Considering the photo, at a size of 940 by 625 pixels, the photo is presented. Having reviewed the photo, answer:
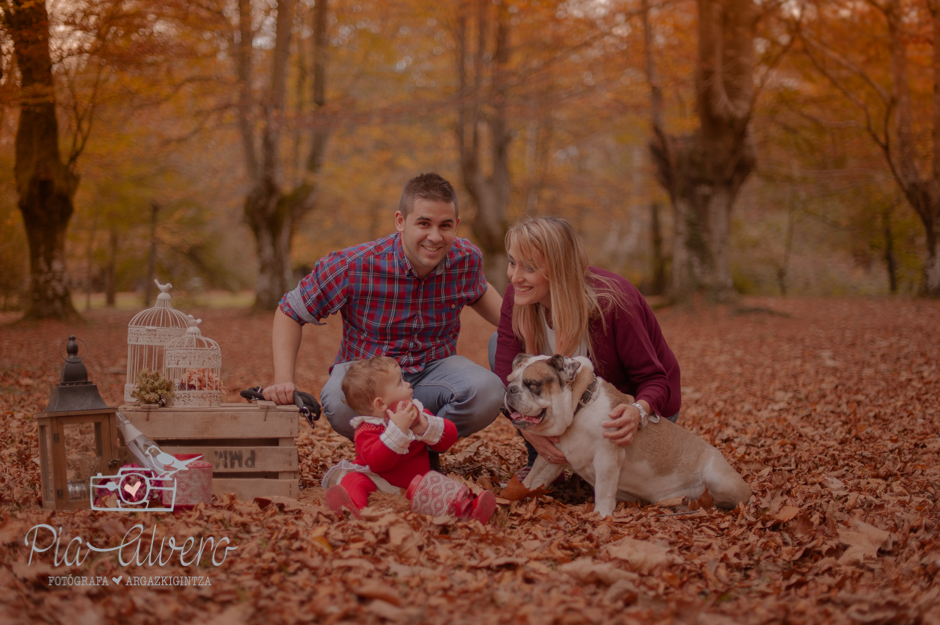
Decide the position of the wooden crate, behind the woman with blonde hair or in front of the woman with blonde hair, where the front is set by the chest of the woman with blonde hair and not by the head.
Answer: in front

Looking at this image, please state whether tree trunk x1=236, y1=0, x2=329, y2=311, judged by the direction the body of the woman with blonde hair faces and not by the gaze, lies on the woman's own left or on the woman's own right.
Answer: on the woman's own right

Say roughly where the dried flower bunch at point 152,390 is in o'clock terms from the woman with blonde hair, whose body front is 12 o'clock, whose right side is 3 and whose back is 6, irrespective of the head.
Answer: The dried flower bunch is roughly at 1 o'clock from the woman with blonde hair.

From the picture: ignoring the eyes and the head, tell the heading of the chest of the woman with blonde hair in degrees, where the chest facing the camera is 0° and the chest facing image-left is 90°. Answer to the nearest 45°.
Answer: approximately 45°

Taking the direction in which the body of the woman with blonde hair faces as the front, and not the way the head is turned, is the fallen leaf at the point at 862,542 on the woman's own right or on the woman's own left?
on the woman's own left

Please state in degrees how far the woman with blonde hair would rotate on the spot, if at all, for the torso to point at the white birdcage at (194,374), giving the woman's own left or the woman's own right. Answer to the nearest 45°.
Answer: approximately 45° to the woman's own right

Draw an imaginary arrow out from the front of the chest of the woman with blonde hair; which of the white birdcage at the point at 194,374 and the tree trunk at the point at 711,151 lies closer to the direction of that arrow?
the white birdcage

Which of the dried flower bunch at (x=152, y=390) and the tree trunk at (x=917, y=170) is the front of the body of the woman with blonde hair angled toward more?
the dried flower bunch

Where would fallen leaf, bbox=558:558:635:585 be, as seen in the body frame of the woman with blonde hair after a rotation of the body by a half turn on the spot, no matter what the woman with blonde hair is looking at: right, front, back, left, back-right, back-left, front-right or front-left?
back-right

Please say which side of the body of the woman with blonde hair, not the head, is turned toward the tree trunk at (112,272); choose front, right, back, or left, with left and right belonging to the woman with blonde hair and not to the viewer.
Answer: right

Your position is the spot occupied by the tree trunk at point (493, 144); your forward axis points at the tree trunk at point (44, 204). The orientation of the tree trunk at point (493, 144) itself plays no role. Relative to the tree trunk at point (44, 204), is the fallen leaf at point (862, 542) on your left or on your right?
left

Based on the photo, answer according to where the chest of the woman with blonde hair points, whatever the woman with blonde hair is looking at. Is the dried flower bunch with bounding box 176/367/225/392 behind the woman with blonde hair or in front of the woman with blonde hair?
in front

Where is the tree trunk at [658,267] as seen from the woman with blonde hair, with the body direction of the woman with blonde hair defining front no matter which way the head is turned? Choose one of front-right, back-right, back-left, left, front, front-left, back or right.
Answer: back-right

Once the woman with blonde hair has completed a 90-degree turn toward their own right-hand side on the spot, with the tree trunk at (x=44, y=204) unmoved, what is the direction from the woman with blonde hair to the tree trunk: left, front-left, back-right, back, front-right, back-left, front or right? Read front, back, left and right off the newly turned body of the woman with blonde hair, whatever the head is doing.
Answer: front

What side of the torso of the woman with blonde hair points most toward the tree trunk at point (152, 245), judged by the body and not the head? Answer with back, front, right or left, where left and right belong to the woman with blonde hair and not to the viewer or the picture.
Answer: right
